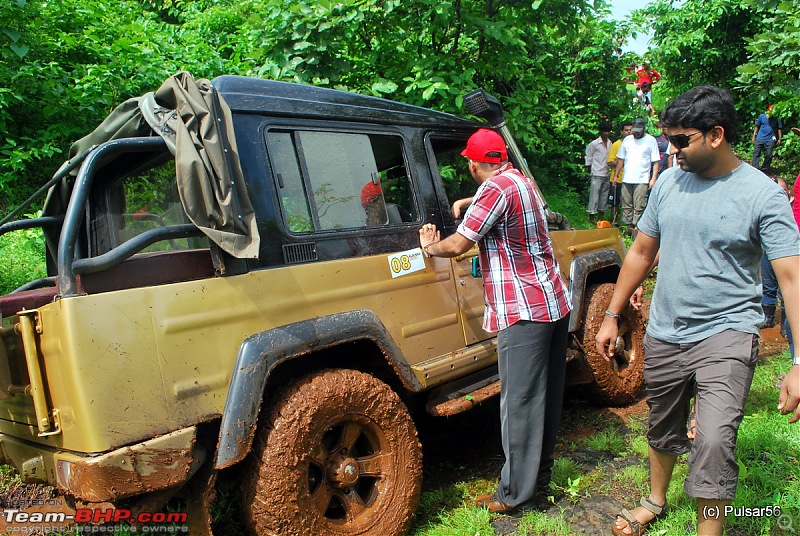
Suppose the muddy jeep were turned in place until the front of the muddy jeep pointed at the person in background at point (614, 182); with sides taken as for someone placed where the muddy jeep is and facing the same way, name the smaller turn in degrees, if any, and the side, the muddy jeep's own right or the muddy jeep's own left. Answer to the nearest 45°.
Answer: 0° — it already faces them

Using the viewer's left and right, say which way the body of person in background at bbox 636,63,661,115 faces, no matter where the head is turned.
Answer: facing the viewer

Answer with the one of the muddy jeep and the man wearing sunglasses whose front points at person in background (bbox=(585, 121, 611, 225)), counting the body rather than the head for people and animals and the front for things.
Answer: the muddy jeep

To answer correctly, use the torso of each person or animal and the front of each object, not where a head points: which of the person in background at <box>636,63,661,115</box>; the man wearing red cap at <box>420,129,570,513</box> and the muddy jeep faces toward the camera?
the person in background

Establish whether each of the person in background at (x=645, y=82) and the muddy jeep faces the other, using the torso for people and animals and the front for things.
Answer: yes

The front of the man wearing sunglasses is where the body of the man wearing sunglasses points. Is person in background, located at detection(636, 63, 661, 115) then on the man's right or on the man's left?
on the man's right

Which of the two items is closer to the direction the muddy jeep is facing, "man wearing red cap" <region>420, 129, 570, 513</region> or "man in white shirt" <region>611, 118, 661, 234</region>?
the man in white shirt

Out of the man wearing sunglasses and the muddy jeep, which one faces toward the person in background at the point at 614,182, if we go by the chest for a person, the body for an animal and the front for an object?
the muddy jeep

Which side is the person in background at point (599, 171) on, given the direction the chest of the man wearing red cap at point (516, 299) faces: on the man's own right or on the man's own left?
on the man's own right

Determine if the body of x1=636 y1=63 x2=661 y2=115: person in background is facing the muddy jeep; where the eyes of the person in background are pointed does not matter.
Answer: yes

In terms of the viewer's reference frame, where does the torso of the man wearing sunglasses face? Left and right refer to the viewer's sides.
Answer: facing the viewer and to the left of the viewer

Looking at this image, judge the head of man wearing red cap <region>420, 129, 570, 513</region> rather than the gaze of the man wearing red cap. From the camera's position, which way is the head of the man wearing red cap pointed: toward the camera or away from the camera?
away from the camera
